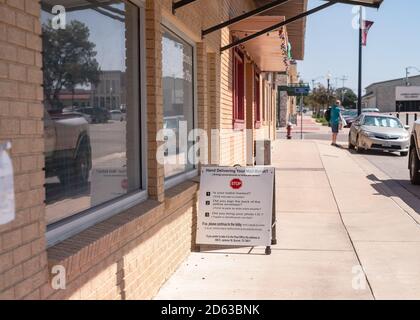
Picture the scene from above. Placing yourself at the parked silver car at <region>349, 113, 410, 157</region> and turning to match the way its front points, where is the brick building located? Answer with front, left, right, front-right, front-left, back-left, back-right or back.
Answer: front-right

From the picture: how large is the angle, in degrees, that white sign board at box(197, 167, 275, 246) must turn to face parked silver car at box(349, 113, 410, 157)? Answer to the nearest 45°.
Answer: approximately 180°

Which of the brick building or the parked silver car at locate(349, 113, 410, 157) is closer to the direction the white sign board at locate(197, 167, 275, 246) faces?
the brick building

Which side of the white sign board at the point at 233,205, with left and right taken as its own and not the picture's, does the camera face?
front

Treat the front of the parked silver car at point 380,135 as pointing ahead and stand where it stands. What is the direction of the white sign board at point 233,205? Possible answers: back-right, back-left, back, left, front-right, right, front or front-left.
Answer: front-right

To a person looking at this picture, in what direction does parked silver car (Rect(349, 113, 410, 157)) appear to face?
facing the viewer and to the right of the viewer

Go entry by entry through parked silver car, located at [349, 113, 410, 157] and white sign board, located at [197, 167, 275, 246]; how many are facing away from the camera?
0
